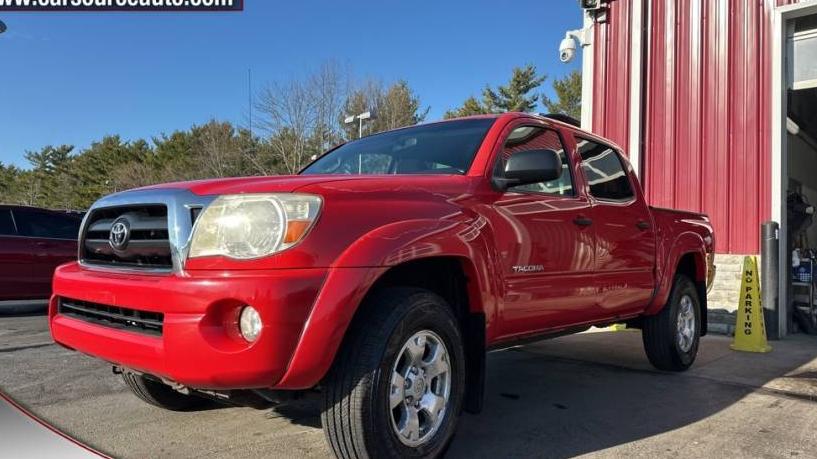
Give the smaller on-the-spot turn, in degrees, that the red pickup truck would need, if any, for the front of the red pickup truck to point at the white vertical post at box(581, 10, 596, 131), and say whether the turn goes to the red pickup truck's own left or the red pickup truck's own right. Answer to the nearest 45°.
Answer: approximately 180°

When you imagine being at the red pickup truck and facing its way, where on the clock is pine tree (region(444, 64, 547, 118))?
The pine tree is roughly at 5 o'clock from the red pickup truck.

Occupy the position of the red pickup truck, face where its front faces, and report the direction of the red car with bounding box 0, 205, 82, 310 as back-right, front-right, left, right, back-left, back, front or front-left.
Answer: right

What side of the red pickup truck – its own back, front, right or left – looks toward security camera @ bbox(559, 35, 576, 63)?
back

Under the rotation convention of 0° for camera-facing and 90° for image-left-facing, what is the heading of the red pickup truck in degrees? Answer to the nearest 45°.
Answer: approximately 45°

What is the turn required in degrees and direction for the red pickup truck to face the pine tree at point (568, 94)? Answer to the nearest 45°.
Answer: approximately 135° to its right

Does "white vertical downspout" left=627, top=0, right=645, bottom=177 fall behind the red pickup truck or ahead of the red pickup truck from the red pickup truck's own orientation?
behind

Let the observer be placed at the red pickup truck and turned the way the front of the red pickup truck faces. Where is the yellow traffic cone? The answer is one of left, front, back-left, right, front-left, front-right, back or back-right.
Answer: back

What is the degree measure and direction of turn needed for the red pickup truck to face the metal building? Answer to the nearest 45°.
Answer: approximately 180°
